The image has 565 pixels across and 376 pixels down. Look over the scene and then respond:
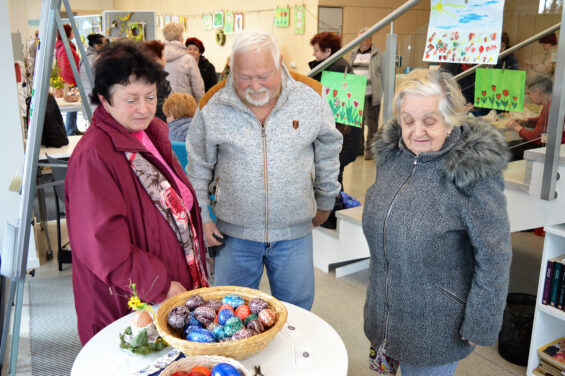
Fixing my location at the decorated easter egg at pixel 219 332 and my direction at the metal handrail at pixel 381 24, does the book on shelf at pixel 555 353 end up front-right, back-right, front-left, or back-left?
front-right

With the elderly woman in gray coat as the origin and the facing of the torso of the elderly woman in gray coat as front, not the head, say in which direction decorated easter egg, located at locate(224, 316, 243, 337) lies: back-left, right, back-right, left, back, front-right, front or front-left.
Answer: front

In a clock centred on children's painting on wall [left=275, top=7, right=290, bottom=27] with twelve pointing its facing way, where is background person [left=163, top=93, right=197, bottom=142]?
The background person is roughly at 12 o'clock from the children's painting on wall.

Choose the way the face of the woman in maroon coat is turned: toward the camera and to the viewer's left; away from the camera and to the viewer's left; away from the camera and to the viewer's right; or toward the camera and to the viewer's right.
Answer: toward the camera and to the viewer's right

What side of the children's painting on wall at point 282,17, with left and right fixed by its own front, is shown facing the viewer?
front

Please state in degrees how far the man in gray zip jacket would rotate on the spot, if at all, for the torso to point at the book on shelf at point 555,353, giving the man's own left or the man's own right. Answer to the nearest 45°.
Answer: approximately 90° to the man's own left

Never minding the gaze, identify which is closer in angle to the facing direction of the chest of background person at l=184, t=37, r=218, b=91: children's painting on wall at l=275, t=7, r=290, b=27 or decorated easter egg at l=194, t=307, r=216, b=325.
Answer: the decorated easter egg

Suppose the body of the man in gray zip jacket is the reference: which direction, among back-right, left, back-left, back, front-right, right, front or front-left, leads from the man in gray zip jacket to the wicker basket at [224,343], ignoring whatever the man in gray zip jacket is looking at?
front

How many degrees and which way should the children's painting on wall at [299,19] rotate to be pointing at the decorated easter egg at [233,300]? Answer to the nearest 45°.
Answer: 0° — it already faces it

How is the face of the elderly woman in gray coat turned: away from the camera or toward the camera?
toward the camera

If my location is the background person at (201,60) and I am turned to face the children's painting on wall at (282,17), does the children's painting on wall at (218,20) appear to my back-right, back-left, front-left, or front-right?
front-left

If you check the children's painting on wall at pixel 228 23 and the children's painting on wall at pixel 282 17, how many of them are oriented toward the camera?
2

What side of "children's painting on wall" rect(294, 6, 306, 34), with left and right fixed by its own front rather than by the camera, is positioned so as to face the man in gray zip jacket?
front

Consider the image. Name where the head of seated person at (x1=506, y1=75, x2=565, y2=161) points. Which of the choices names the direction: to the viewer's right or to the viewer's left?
to the viewer's left

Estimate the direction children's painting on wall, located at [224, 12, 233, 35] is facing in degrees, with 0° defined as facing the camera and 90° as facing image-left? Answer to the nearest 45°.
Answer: approximately 0°

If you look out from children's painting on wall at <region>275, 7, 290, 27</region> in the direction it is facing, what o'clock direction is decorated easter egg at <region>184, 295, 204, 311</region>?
The decorated easter egg is roughly at 12 o'clock from the children's painting on wall.

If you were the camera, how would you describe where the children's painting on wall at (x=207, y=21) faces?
facing the viewer
